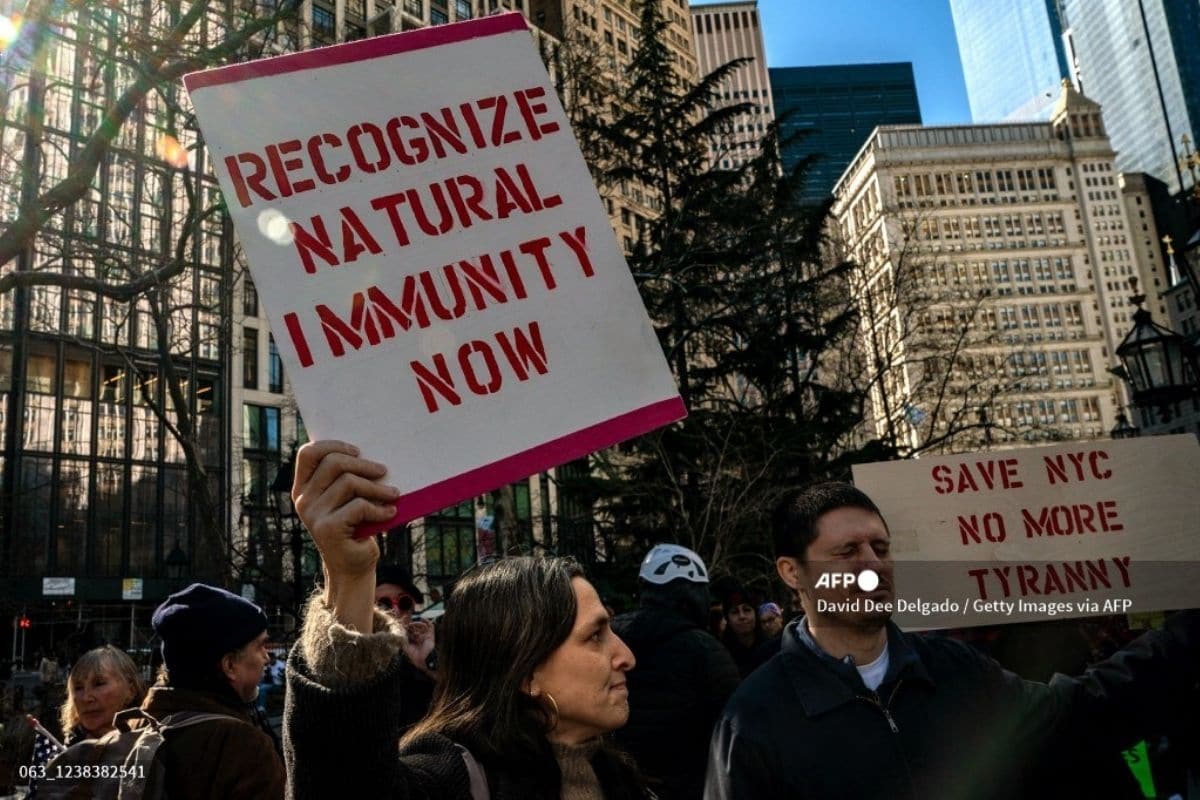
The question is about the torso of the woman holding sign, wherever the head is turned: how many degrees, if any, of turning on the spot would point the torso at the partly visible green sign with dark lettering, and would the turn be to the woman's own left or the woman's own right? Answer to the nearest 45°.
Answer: approximately 45° to the woman's own left

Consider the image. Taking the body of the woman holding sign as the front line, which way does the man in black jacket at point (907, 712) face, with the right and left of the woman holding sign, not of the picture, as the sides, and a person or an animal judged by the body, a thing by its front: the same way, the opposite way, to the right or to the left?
to the right

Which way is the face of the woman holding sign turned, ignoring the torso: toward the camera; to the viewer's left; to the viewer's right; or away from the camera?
to the viewer's right

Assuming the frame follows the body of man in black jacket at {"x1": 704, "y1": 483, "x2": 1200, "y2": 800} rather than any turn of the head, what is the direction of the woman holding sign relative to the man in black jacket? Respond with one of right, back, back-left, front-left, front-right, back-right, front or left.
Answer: right

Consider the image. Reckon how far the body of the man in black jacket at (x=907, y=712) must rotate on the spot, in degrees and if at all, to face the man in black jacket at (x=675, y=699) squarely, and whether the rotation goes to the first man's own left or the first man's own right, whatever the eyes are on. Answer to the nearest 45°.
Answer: approximately 180°

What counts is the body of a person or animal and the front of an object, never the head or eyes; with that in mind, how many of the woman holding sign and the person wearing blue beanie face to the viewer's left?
0

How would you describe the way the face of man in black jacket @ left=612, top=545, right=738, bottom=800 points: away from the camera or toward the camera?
away from the camera

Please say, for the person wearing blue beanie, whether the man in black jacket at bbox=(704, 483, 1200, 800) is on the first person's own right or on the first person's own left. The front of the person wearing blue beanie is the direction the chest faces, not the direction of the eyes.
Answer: on the first person's own right

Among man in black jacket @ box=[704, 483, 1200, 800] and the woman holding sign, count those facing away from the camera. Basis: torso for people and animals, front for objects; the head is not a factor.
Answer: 0

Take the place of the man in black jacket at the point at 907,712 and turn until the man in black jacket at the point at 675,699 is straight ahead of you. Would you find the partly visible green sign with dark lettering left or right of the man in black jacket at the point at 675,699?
right

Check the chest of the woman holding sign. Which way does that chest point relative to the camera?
to the viewer's right

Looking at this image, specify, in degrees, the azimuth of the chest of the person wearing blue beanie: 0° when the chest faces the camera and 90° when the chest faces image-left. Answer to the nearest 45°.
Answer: approximately 225°
